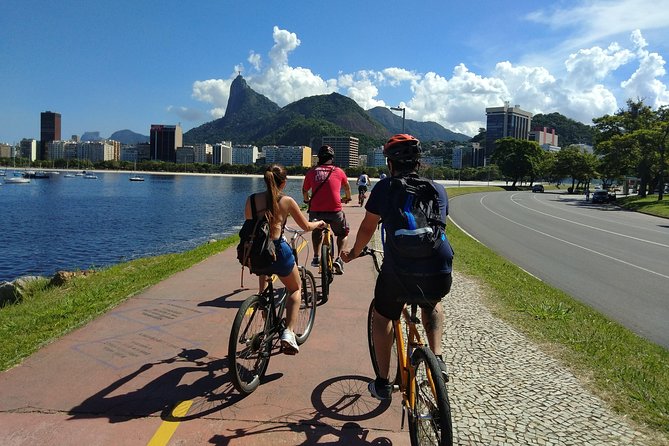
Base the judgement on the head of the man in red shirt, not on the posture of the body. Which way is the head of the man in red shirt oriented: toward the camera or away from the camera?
away from the camera

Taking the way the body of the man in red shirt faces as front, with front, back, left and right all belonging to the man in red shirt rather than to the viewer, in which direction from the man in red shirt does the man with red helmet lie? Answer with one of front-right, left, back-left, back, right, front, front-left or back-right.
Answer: back

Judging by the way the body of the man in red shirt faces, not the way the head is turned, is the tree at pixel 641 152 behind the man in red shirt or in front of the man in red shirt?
in front

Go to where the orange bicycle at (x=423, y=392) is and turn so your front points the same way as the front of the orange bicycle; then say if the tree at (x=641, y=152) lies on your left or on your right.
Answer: on your right

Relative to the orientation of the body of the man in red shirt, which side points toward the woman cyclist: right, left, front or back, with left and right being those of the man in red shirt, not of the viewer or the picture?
back

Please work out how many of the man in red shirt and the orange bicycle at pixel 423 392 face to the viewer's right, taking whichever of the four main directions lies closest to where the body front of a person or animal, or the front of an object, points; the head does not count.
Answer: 0

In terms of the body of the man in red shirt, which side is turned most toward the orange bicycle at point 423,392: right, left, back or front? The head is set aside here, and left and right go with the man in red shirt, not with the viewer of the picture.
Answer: back

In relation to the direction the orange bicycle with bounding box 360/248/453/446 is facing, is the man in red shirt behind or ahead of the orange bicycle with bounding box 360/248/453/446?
ahead

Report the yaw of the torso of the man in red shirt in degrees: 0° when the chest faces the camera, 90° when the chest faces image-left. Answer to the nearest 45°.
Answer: approximately 180°

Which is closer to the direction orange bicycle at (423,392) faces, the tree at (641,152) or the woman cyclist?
the woman cyclist

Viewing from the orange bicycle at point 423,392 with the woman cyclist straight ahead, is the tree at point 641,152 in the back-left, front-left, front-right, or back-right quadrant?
front-right

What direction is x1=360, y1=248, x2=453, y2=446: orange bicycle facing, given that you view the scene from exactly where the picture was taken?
facing away from the viewer and to the left of the viewer

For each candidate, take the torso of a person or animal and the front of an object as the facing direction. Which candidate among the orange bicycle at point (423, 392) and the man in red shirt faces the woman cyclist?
the orange bicycle
